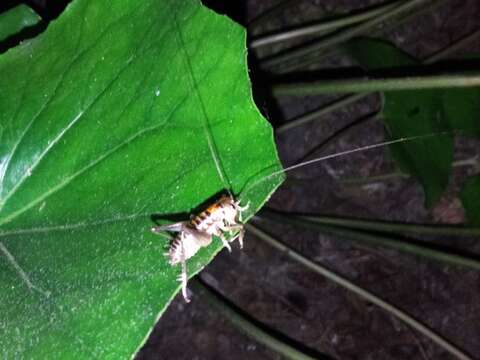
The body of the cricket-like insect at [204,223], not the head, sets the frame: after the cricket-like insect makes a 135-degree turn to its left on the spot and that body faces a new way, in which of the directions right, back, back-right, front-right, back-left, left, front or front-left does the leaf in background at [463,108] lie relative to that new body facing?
right

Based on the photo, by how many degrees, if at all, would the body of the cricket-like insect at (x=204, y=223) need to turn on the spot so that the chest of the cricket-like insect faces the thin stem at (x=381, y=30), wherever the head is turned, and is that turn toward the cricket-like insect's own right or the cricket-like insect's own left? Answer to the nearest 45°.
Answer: approximately 45° to the cricket-like insect's own left

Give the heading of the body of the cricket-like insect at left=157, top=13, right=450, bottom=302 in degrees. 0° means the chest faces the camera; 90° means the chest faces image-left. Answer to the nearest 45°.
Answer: approximately 270°

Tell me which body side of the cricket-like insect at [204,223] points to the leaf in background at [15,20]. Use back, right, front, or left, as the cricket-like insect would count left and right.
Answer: left
